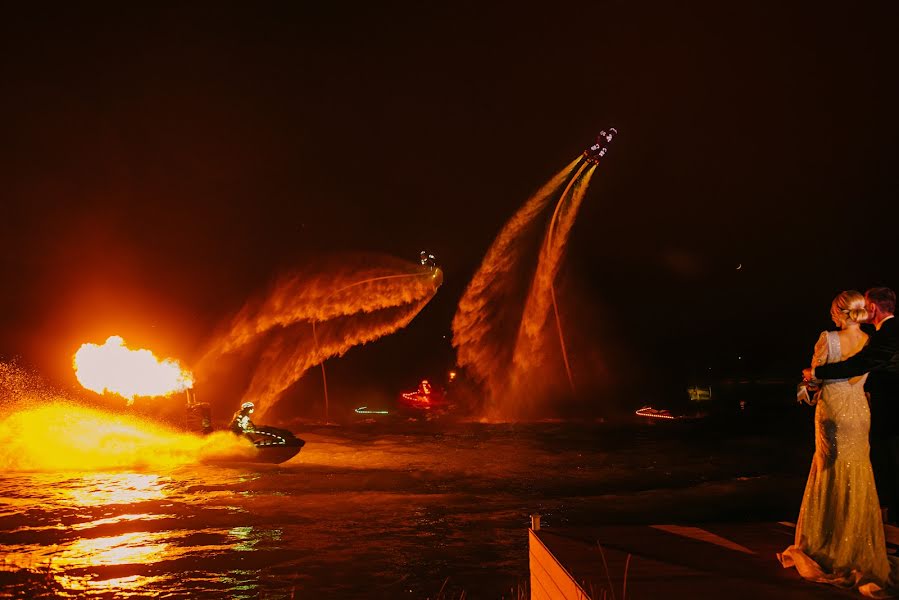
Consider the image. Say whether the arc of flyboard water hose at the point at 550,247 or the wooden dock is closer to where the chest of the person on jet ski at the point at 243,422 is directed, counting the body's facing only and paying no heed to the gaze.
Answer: the arc of flyboard water hose

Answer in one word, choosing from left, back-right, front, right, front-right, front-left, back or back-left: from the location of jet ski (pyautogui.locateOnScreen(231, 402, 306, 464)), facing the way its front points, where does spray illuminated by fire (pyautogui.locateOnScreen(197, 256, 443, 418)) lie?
left

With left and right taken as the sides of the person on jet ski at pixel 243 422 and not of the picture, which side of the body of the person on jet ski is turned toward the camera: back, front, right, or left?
right

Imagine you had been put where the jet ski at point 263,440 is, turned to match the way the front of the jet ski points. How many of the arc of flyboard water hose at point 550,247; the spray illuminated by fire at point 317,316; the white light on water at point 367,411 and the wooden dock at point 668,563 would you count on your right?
1

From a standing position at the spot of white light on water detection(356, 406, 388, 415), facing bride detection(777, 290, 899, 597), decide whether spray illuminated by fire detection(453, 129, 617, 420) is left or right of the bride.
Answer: left

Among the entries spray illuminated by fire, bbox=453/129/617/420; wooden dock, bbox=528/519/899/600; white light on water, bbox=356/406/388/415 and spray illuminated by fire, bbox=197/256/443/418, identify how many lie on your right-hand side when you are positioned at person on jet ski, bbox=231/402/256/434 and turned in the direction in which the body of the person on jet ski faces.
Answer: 1

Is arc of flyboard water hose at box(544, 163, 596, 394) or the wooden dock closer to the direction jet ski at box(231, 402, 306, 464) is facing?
the arc of flyboard water hose

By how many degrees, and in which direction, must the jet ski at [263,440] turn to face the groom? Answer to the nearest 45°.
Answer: approximately 90° to its right

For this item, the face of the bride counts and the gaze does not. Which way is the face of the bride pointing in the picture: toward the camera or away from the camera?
away from the camera

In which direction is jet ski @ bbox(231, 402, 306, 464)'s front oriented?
to the viewer's right
